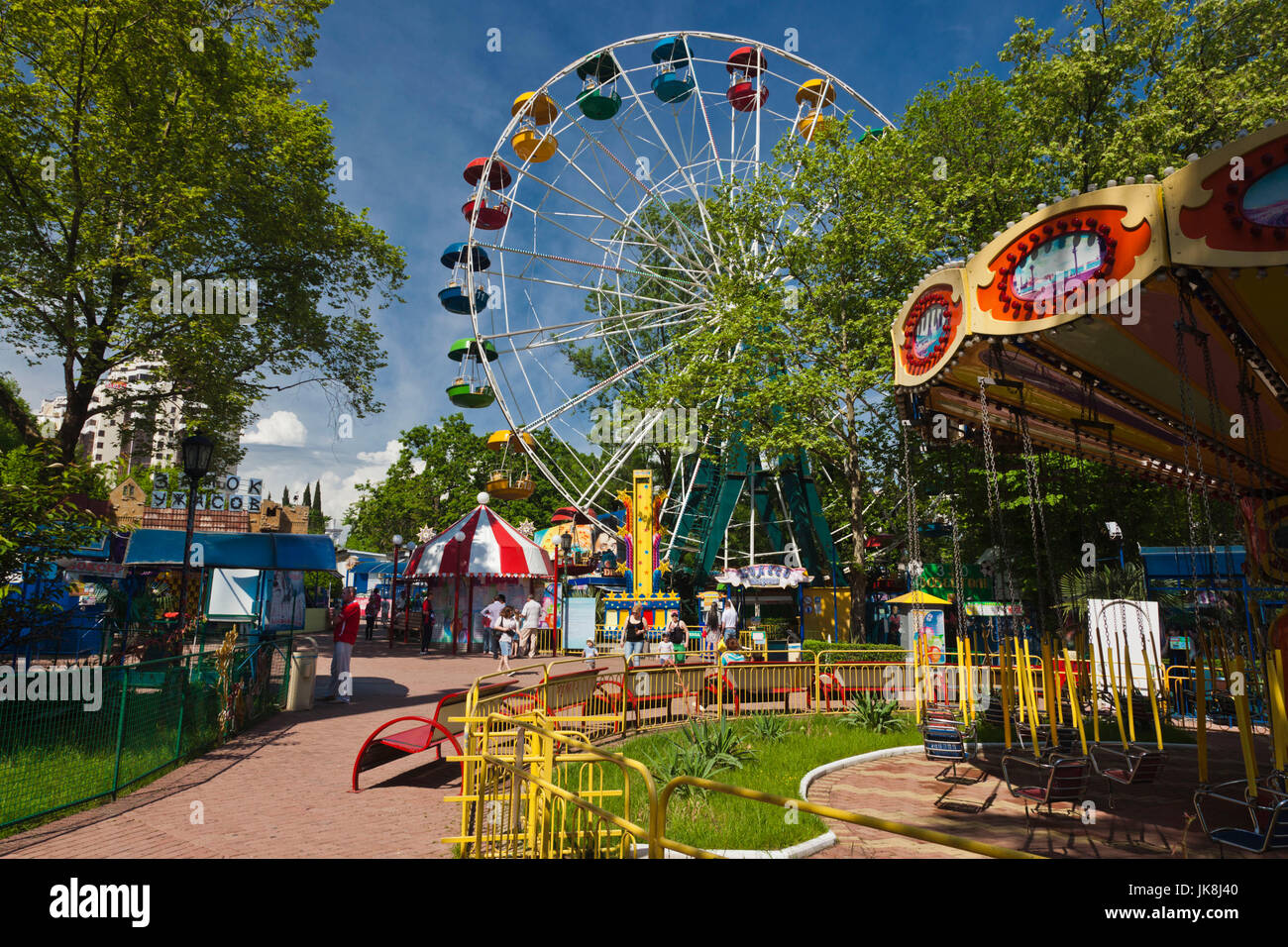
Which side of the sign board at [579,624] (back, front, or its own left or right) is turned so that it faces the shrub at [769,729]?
front

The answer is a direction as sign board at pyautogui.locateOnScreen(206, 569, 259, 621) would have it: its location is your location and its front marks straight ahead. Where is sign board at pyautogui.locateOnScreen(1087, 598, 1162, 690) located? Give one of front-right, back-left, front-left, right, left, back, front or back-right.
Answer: front-left

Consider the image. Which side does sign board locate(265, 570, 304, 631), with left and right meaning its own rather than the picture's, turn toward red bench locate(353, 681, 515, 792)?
front

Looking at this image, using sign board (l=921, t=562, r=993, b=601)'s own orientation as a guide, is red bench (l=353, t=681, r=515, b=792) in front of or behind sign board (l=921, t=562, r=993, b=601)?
in front

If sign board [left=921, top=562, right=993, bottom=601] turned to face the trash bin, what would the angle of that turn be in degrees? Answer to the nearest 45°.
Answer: approximately 45° to its right

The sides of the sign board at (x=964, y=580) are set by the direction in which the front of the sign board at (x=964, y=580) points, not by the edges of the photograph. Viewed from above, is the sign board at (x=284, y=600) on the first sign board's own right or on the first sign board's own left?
on the first sign board's own right

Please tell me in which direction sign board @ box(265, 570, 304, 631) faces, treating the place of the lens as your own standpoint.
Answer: facing the viewer

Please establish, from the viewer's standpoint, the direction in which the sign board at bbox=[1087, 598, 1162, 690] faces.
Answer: facing the viewer

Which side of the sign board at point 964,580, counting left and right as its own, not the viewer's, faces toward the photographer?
front

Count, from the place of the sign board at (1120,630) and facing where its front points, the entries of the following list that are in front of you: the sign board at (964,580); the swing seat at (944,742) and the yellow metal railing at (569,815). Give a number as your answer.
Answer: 2

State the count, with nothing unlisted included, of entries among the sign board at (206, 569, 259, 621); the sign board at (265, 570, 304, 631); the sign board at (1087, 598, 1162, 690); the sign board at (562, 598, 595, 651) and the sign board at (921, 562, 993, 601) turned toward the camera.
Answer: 5

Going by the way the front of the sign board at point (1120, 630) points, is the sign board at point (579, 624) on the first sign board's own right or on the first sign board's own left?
on the first sign board's own right

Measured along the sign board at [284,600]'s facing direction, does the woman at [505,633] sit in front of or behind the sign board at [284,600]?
in front

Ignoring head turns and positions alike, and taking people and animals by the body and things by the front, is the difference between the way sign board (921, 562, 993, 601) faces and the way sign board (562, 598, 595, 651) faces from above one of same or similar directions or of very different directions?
same or similar directions

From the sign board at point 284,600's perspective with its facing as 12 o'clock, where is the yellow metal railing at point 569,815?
The yellow metal railing is roughly at 12 o'clock from the sign board.
